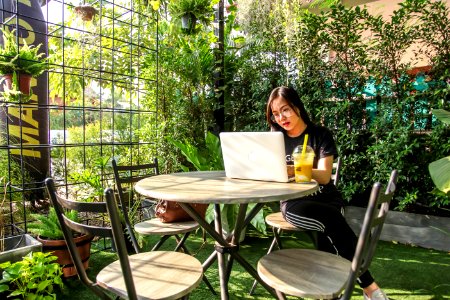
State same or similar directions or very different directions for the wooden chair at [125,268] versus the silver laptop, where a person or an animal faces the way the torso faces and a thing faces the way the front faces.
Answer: same or similar directions

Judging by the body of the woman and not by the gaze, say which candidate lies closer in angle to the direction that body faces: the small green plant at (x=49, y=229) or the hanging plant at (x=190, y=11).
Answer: the small green plant

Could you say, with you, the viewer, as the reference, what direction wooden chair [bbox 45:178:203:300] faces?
facing away from the viewer and to the right of the viewer

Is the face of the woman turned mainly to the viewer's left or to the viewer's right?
to the viewer's left

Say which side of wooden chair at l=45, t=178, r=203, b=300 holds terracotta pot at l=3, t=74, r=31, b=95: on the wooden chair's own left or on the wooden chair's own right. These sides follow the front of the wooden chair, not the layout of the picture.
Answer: on the wooden chair's own left

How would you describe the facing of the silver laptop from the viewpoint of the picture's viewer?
facing away from the viewer and to the right of the viewer

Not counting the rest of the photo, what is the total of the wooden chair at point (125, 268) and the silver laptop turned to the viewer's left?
0

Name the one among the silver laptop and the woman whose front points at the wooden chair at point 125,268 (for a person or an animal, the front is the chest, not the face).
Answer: the woman

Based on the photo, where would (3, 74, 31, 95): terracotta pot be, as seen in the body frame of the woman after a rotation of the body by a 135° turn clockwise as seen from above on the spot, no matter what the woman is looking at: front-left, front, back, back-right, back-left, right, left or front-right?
left

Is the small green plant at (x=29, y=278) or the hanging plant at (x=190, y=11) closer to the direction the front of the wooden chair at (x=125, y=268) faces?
the hanging plant

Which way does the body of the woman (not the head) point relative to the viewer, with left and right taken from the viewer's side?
facing the viewer and to the left of the viewer

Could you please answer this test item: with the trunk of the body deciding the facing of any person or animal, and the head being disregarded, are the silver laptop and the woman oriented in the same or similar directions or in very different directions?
very different directions

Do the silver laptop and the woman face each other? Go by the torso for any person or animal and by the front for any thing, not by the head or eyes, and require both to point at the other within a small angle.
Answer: yes
